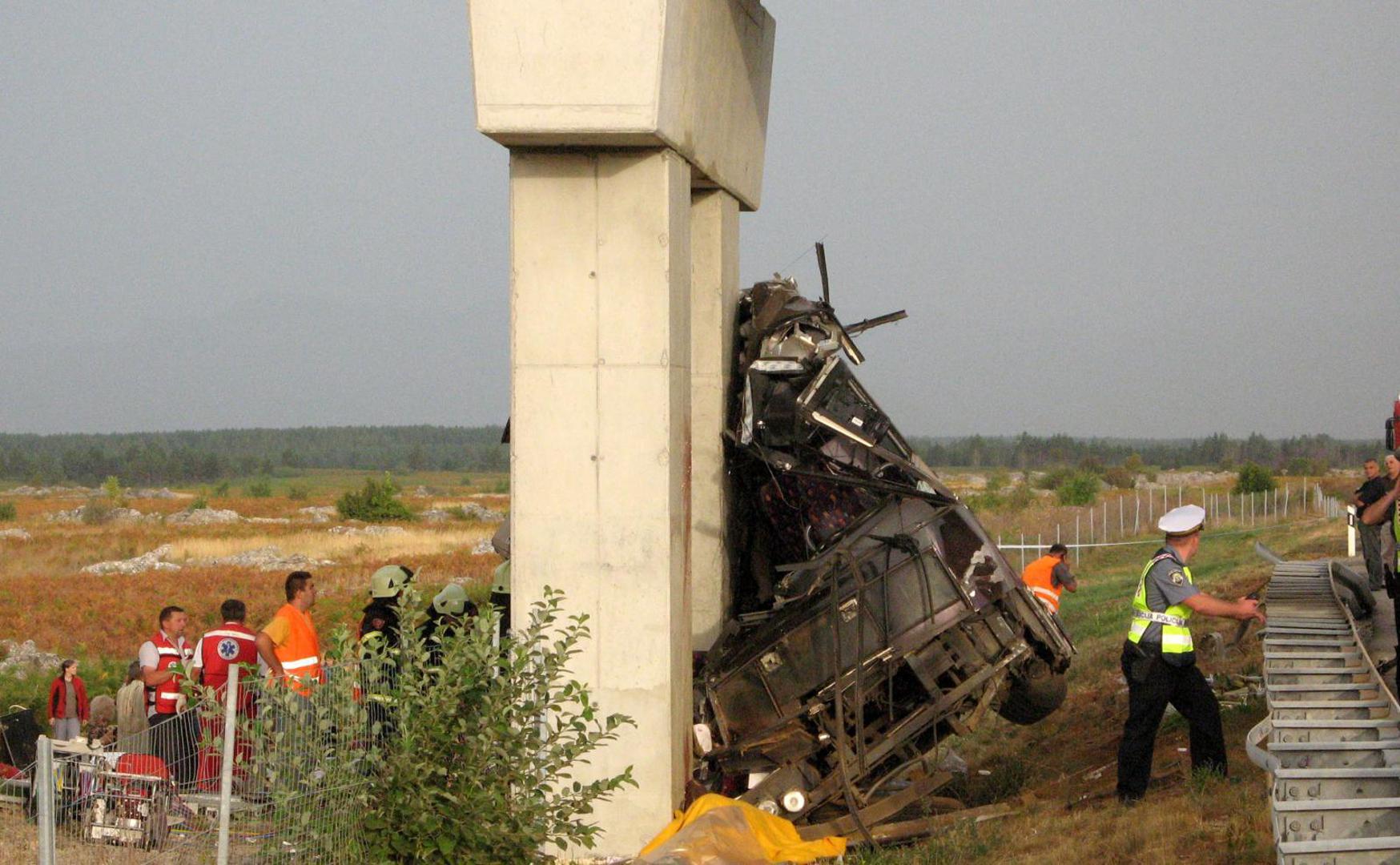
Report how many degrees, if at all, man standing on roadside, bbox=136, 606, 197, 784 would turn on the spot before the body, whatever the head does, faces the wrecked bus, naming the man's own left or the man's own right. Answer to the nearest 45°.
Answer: approximately 45° to the man's own left

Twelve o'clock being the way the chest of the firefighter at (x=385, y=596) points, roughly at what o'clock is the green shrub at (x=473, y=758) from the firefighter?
The green shrub is roughly at 3 o'clock from the firefighter.

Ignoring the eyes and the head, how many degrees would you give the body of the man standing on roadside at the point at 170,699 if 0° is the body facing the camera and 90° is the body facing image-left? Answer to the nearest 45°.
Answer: approximately 315°

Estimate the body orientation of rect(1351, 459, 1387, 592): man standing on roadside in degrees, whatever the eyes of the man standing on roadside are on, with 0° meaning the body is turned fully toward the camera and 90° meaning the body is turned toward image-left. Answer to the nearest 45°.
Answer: approximately 45°

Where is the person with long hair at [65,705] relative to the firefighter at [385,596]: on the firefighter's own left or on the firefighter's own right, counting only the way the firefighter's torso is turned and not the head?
on the firefighter's own left

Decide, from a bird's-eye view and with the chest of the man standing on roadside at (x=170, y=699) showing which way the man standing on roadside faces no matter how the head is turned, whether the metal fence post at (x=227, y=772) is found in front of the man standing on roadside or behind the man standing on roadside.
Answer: in front

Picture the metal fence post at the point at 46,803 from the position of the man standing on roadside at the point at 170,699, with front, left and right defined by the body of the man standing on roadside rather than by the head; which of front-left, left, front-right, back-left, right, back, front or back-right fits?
front-right

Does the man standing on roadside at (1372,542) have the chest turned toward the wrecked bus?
yes
